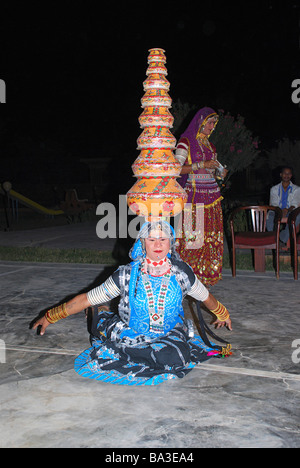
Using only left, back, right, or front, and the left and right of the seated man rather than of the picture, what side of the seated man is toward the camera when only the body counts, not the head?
front

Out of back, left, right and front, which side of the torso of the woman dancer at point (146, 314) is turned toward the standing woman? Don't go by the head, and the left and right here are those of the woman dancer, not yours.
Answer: back

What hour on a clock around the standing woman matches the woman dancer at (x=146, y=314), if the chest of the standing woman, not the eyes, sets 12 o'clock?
The woman dancer is roughly at 2 o'clock from the standing woman.

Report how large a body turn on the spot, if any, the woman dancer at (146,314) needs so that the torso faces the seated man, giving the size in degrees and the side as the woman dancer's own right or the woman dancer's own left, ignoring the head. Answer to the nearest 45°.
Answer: approximately 135° to the woman dancer's own left

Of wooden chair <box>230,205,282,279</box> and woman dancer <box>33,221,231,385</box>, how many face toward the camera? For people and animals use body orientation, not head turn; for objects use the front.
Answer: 2

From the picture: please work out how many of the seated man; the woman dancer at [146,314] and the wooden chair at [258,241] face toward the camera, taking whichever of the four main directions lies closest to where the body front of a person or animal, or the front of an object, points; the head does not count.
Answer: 3

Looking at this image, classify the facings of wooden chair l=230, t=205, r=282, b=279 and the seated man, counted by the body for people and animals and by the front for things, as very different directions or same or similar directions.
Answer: same or similar directions

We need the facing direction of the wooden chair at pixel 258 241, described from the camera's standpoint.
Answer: facing the viewer

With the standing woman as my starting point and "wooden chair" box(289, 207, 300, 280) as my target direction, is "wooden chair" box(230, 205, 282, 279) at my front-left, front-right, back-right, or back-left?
front-left

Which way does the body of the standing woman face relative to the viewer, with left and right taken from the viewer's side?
facing the viewer and to the right of the viewer

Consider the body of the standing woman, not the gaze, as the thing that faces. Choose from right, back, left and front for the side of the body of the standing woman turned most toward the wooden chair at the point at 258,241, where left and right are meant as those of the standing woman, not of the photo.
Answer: left

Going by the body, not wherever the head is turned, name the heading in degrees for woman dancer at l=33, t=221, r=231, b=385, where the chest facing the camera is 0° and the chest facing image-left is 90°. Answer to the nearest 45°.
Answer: approximately 0°

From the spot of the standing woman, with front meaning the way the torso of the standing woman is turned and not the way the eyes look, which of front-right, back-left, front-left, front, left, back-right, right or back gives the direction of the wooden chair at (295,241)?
left

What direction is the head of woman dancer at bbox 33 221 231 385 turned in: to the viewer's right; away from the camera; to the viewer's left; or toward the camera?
toward the camera
